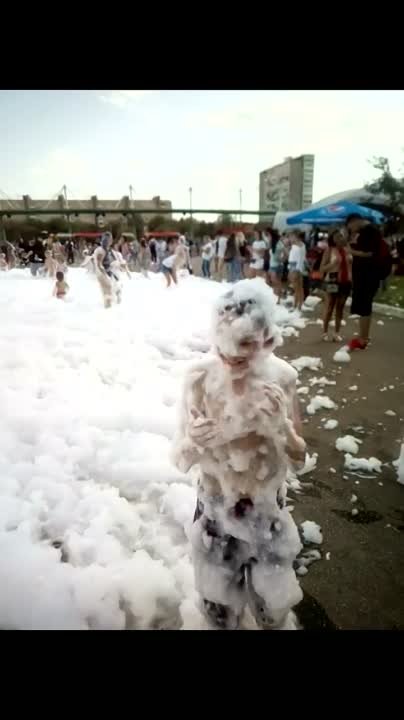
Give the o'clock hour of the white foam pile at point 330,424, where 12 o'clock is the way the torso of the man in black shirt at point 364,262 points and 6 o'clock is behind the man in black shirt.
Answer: The white foam pile is roughly at 9 o'clock from the man in black shirt.

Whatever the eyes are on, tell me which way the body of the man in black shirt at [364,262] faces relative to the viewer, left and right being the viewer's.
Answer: facing to the left of the viewer

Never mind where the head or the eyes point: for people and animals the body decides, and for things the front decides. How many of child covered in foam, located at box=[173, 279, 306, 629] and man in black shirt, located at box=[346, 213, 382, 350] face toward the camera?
1

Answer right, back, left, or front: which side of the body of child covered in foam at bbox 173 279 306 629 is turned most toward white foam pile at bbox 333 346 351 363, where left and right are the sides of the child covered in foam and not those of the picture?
back

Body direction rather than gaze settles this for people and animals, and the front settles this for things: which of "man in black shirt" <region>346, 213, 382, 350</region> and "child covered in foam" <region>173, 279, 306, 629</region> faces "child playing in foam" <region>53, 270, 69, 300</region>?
the man in black shirt

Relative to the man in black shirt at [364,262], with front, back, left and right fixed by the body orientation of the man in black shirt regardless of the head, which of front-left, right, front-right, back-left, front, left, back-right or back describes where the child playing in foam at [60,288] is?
front

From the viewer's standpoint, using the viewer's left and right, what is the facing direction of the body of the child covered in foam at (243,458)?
facing the viewer

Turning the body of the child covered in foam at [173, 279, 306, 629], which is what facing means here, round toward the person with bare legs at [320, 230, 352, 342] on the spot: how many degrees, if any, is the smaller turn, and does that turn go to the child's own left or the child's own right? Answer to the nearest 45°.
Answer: approximately 180°

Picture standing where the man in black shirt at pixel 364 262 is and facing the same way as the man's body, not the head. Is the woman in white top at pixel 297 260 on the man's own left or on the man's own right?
on the man's own right

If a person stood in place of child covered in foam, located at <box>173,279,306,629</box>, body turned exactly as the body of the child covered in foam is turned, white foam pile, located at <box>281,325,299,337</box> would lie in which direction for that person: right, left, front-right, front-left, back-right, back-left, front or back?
back

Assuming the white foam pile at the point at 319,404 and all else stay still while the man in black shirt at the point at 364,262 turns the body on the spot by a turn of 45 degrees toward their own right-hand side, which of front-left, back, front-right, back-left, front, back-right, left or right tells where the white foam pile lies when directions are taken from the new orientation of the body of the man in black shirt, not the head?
back-left

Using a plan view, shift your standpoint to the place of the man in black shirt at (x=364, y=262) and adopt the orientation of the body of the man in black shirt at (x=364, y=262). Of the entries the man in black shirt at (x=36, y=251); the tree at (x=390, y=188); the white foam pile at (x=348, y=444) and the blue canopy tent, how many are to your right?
2

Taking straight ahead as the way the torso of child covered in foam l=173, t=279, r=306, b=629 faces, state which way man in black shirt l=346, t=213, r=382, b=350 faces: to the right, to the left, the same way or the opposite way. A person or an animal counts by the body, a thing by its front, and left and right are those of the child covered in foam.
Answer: to the right
